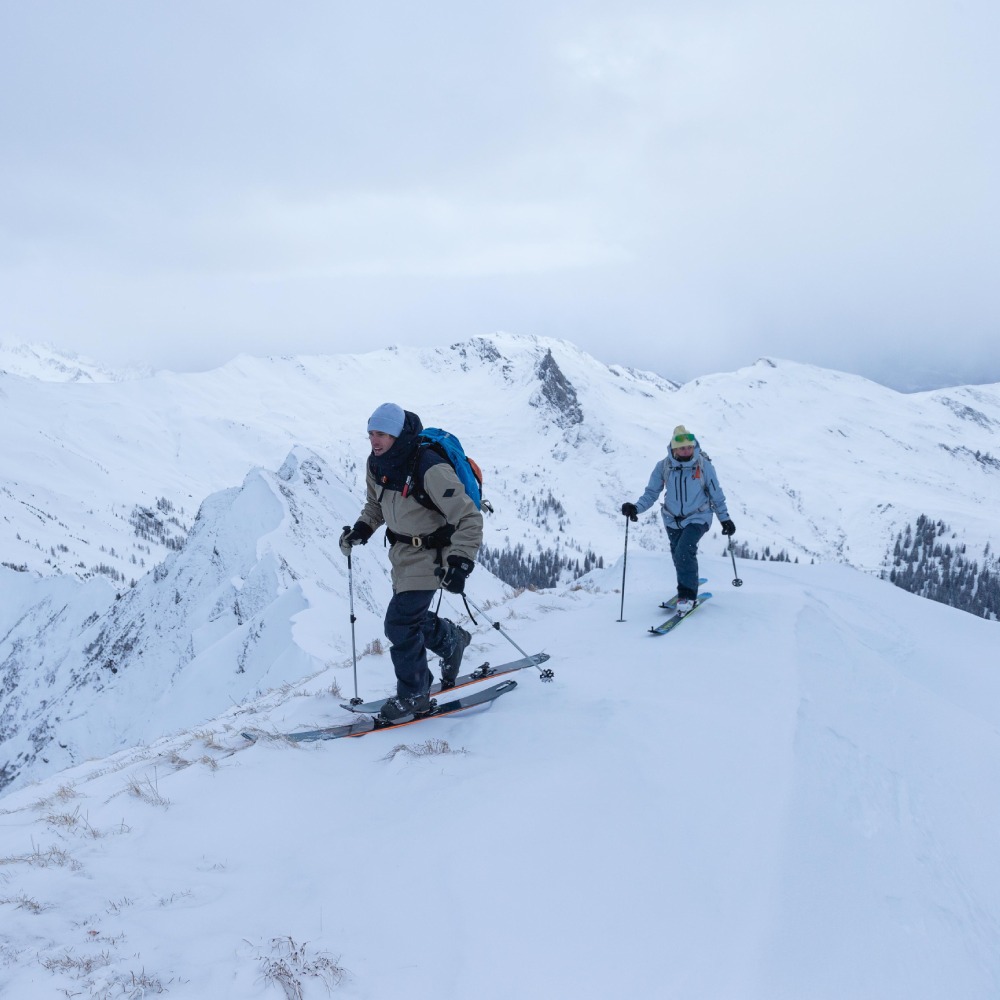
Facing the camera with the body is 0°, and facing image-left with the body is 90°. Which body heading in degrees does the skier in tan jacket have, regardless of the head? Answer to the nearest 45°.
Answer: approximately 45°

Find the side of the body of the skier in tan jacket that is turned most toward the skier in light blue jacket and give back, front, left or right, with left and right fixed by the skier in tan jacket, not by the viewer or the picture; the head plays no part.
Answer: back

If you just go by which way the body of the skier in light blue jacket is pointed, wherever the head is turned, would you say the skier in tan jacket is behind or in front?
in front

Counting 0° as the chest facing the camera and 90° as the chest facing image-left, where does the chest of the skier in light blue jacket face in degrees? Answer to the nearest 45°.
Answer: approximately 0°
